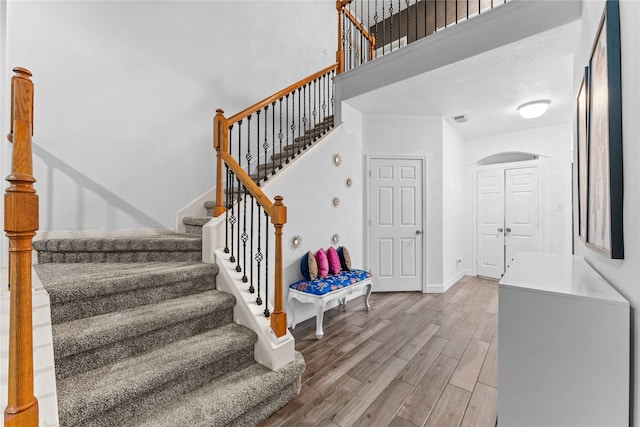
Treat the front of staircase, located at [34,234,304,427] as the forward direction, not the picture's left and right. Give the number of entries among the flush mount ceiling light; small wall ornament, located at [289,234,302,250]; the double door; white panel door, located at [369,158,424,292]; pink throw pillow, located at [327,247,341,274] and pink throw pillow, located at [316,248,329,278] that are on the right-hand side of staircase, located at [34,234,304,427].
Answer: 0

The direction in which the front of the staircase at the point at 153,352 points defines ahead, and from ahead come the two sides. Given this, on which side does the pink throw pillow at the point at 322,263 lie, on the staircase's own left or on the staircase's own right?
on the staircase's own left

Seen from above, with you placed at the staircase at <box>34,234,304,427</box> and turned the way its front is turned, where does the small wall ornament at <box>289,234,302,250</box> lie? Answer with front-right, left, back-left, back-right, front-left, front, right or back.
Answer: left

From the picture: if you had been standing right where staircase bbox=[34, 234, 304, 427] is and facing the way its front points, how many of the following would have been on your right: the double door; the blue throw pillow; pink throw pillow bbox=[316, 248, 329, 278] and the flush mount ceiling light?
0

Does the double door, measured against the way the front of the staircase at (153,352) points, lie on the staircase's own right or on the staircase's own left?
on the staircase's own left

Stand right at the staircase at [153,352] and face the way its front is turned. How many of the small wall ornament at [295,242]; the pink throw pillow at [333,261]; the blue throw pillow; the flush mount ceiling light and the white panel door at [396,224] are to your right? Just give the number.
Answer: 0

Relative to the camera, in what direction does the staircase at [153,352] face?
facing the viewer and to the right of the viewer

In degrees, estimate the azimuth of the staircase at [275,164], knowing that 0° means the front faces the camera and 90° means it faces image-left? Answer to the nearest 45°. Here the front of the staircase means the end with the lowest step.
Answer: approximately 45°

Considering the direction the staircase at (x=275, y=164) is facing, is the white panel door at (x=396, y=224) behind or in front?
behind

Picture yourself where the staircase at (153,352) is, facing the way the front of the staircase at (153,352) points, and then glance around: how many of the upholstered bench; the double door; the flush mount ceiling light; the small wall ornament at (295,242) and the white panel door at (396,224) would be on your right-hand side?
0

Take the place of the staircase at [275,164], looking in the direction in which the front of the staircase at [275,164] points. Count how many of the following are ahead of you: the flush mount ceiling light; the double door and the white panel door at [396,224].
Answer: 0
